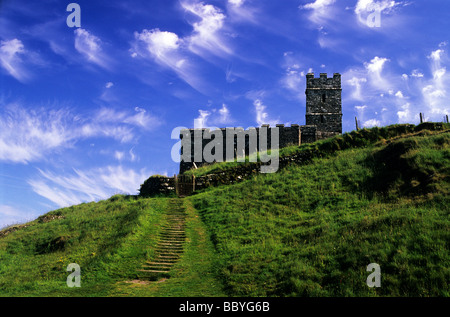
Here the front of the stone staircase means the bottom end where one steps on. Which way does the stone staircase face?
toward the camera

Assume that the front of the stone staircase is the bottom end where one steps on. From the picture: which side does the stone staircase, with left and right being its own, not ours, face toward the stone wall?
back

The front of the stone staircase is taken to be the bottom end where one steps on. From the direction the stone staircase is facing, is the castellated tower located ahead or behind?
behind

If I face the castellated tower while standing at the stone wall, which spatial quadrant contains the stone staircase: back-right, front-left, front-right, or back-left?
back-right

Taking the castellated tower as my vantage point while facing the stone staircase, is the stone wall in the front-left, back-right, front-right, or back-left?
front-right
